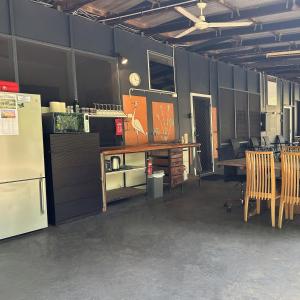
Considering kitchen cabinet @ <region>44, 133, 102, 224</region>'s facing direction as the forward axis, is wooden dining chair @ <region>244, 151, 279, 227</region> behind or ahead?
ahead

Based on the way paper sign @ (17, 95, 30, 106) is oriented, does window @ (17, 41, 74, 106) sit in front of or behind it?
behind

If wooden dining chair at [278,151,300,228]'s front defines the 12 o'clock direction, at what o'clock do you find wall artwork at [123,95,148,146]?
The wall artwork is roughly at 10 o'clock from the wooden dining chair.

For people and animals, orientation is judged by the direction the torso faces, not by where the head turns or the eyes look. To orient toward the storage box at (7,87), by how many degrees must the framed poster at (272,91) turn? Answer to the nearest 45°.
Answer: approximately 45° to its right

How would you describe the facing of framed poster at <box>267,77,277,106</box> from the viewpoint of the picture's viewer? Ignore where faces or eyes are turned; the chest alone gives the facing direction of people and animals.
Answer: facing the viewer and to the right of the viewer

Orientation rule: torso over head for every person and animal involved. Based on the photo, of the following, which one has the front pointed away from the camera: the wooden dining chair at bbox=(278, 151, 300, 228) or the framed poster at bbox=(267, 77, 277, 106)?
the wooden dining chair

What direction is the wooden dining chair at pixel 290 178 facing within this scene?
away from the camera

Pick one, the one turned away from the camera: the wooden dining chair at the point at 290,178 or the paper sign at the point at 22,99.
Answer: the wooden dining chair

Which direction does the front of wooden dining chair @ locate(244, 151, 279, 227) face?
away from the camera

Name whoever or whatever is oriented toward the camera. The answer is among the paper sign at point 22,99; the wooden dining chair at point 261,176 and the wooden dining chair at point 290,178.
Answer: the paper sign

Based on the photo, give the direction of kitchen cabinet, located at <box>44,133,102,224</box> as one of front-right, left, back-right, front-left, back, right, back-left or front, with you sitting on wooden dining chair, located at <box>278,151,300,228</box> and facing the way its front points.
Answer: left

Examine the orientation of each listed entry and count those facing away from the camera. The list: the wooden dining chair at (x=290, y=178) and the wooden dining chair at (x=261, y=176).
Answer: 2

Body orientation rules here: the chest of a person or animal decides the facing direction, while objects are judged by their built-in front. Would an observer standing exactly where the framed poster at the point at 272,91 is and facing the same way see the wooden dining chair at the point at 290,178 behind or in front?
in front

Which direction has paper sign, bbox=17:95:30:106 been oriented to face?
toward the camera

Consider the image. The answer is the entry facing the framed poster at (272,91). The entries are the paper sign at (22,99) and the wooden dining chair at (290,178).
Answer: the wooden dining chair
